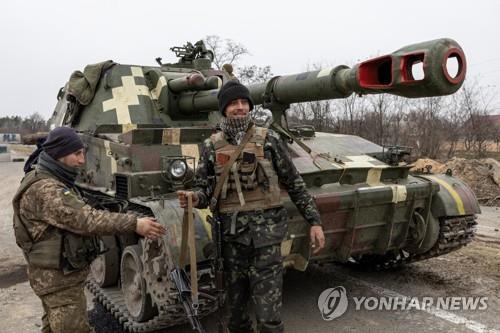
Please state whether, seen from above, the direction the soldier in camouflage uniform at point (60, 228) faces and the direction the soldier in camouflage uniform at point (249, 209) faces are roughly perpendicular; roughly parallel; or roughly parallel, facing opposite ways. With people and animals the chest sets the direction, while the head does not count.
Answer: roughly perpendicular

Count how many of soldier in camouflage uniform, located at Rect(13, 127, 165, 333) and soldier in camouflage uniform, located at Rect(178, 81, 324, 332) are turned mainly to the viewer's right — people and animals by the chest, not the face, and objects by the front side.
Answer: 1

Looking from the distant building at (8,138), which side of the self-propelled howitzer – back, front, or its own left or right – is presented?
back

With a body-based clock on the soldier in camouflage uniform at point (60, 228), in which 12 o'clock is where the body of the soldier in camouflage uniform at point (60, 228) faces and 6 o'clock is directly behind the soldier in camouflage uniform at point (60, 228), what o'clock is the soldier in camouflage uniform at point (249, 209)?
the soldier in camouflage uniform at point (249, 209) is roughly at 12 o'clock from the soldier in camouflage uniform at point (60, 228).

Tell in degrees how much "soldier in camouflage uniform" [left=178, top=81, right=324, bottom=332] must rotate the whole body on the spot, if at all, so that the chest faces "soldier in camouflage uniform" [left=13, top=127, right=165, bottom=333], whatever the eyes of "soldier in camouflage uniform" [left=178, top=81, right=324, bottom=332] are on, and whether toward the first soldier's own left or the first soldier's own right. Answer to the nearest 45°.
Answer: approximately 90° to the first soldier's own right

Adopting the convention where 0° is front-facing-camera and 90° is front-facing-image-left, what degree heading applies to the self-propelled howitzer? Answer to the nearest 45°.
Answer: approximately 315°

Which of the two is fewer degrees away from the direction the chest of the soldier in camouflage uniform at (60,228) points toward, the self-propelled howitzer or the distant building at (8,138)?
the self-propelled howitzer

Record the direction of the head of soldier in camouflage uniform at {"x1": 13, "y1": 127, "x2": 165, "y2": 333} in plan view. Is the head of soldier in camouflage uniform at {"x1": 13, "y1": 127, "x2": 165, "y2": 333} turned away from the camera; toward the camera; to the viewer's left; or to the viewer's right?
to the viewer's right

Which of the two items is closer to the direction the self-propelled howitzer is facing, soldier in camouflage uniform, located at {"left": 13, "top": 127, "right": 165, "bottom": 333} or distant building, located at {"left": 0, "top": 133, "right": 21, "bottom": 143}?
the soldier in camouflage uniform

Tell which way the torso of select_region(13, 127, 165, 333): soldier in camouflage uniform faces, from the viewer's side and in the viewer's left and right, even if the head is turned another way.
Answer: facing to the right of the viewer

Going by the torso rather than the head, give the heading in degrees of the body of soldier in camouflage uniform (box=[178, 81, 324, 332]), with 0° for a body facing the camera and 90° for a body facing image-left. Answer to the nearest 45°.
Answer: approximately 0°
